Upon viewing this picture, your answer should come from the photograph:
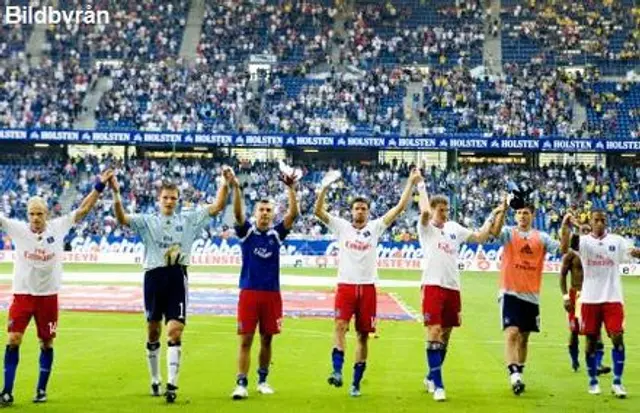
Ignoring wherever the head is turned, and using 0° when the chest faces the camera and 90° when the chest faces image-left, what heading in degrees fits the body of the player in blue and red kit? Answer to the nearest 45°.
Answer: approximately 0°

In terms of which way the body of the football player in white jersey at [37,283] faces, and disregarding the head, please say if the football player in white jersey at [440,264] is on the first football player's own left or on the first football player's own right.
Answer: on the first football player's own left

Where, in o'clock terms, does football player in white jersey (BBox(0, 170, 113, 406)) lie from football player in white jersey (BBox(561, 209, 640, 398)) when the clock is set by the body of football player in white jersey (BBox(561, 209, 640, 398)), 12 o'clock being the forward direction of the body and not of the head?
football player in white jersey (BBox(0, 170, 113, 406)) is roughly at 2 o'clock from football player in white jersey (BBox(561, 209, 640, 398)).

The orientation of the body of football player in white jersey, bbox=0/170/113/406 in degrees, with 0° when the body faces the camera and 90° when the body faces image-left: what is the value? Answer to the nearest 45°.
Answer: approximately 0°

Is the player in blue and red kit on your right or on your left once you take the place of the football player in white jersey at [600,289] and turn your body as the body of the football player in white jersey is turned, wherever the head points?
on your right
